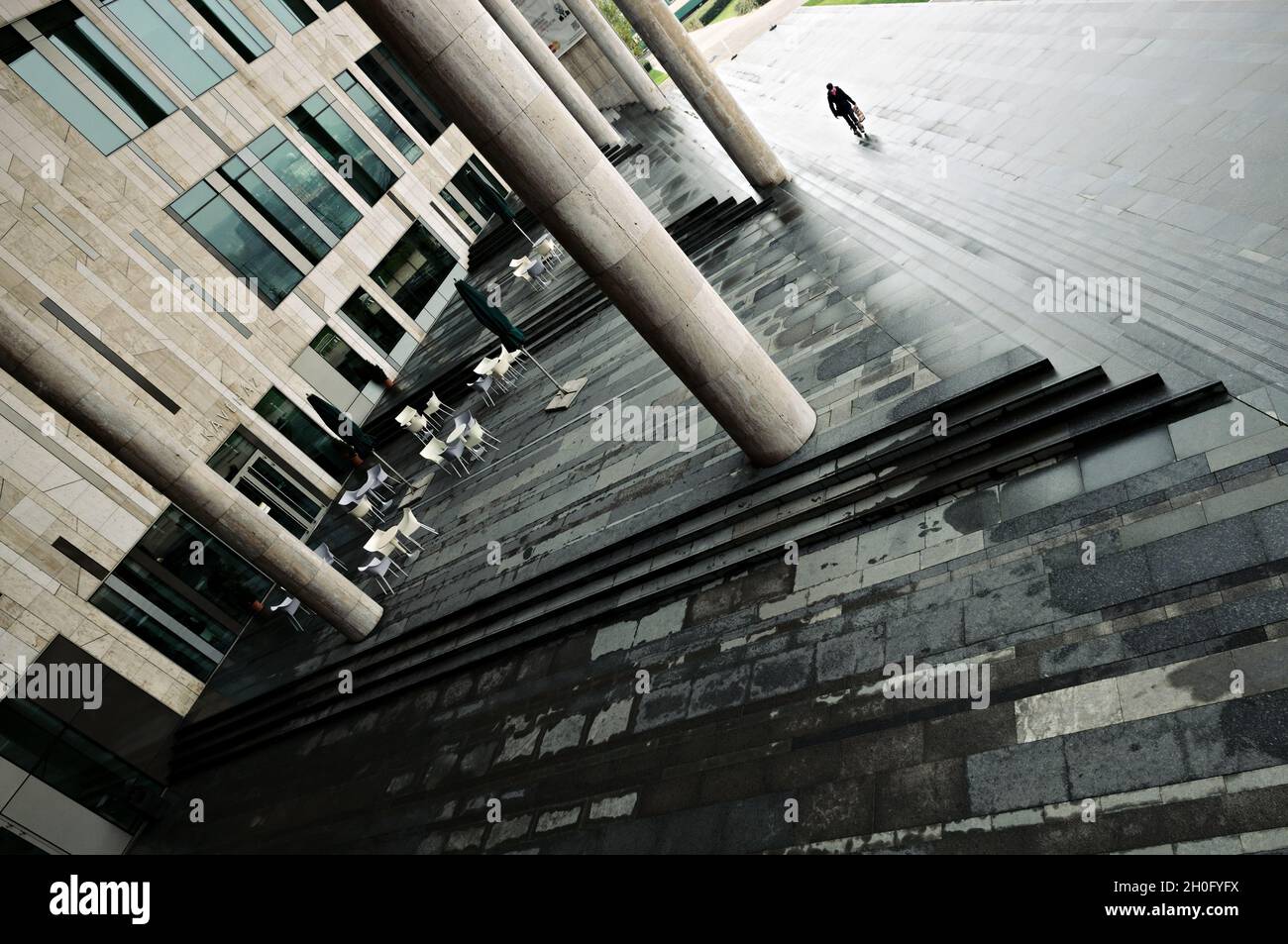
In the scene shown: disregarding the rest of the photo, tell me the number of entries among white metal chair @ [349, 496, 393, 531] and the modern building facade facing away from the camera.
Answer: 0

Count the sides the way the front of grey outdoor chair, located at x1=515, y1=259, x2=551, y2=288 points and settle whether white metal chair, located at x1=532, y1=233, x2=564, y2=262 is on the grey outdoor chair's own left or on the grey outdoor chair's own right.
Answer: on the grey outdoor chair's own right

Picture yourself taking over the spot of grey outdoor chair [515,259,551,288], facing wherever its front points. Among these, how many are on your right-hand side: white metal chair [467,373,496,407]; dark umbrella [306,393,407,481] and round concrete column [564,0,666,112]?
1

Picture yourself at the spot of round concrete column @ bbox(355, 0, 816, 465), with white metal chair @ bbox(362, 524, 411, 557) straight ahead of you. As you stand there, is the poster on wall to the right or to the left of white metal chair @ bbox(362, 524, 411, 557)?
right

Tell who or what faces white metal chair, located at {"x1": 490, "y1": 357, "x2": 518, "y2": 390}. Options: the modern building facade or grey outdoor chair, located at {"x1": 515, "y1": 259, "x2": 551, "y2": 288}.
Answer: the modern building facade

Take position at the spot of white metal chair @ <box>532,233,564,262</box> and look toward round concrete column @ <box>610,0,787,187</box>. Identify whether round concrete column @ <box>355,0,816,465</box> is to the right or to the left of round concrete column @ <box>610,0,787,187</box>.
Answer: right
